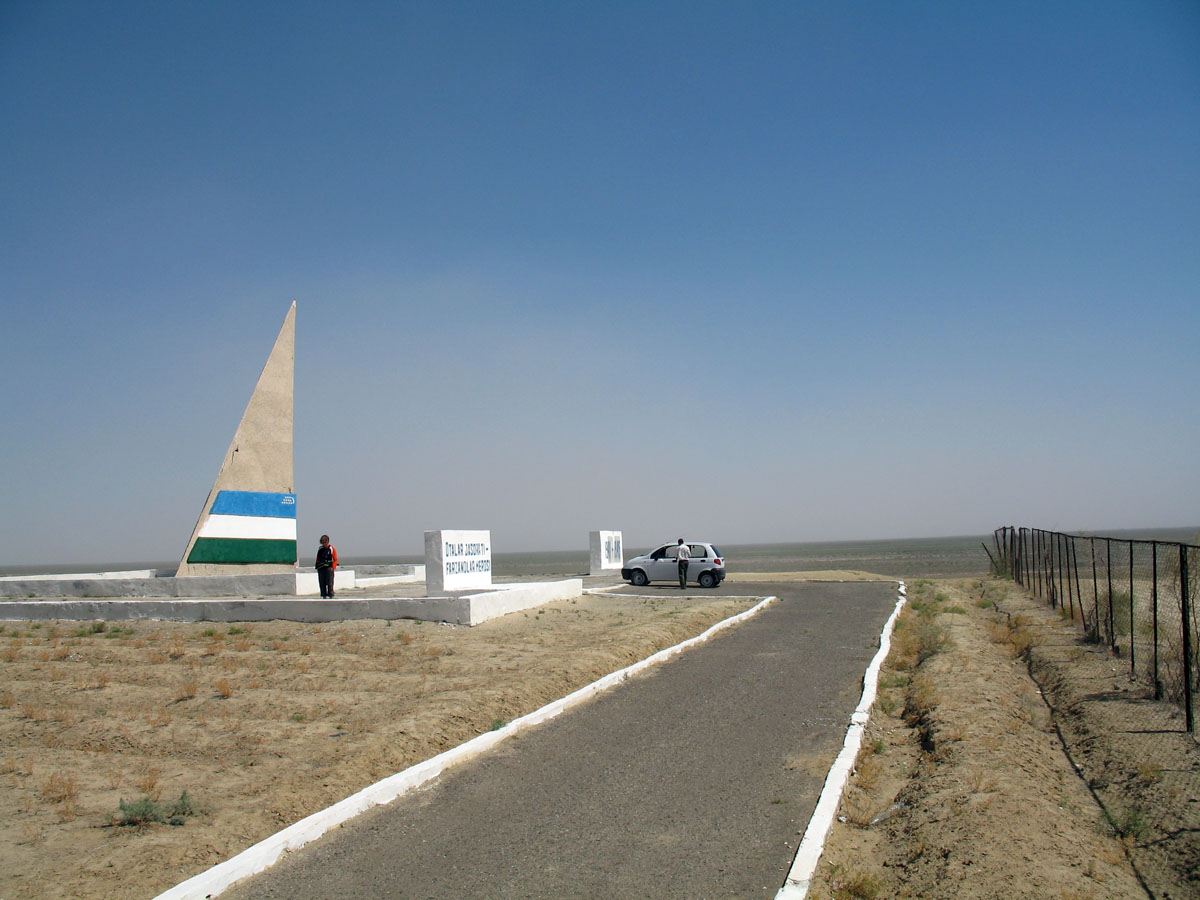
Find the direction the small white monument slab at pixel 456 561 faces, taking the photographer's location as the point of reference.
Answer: facing the viewer and to the right of the viewer

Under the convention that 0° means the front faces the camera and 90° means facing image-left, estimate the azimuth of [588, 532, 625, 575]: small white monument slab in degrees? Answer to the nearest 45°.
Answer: approximately 315°

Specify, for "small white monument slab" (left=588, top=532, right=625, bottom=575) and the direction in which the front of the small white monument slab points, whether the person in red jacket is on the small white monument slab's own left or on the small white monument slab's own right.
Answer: on the small white monument slab's own right

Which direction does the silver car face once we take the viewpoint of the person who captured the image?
facing to the left of the viewer

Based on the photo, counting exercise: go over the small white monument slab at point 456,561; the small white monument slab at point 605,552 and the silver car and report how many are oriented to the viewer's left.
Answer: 1

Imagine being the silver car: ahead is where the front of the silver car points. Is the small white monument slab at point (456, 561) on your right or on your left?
on your left

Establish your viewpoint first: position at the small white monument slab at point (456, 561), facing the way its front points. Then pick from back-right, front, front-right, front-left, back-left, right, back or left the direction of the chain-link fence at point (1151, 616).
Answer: front

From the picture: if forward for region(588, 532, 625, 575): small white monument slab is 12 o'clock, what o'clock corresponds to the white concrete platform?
The white concrete platform is roughly at 2 o'clock from the small white monument slab.
